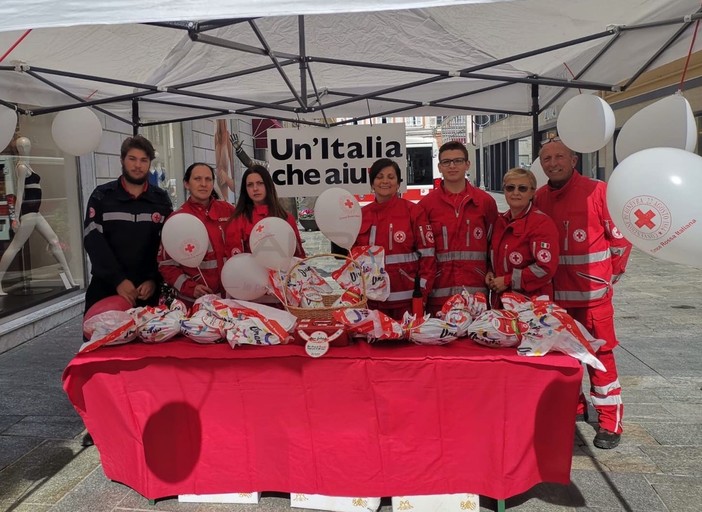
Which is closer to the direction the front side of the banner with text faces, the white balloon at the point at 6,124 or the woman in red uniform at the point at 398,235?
the woman in red uniform

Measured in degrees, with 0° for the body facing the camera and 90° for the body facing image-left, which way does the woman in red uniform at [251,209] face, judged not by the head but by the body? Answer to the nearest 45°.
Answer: approximately 0°

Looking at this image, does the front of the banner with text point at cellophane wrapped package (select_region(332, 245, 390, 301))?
yes

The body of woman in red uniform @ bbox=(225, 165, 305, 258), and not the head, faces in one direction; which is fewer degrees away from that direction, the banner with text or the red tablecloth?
the red tablecloth
